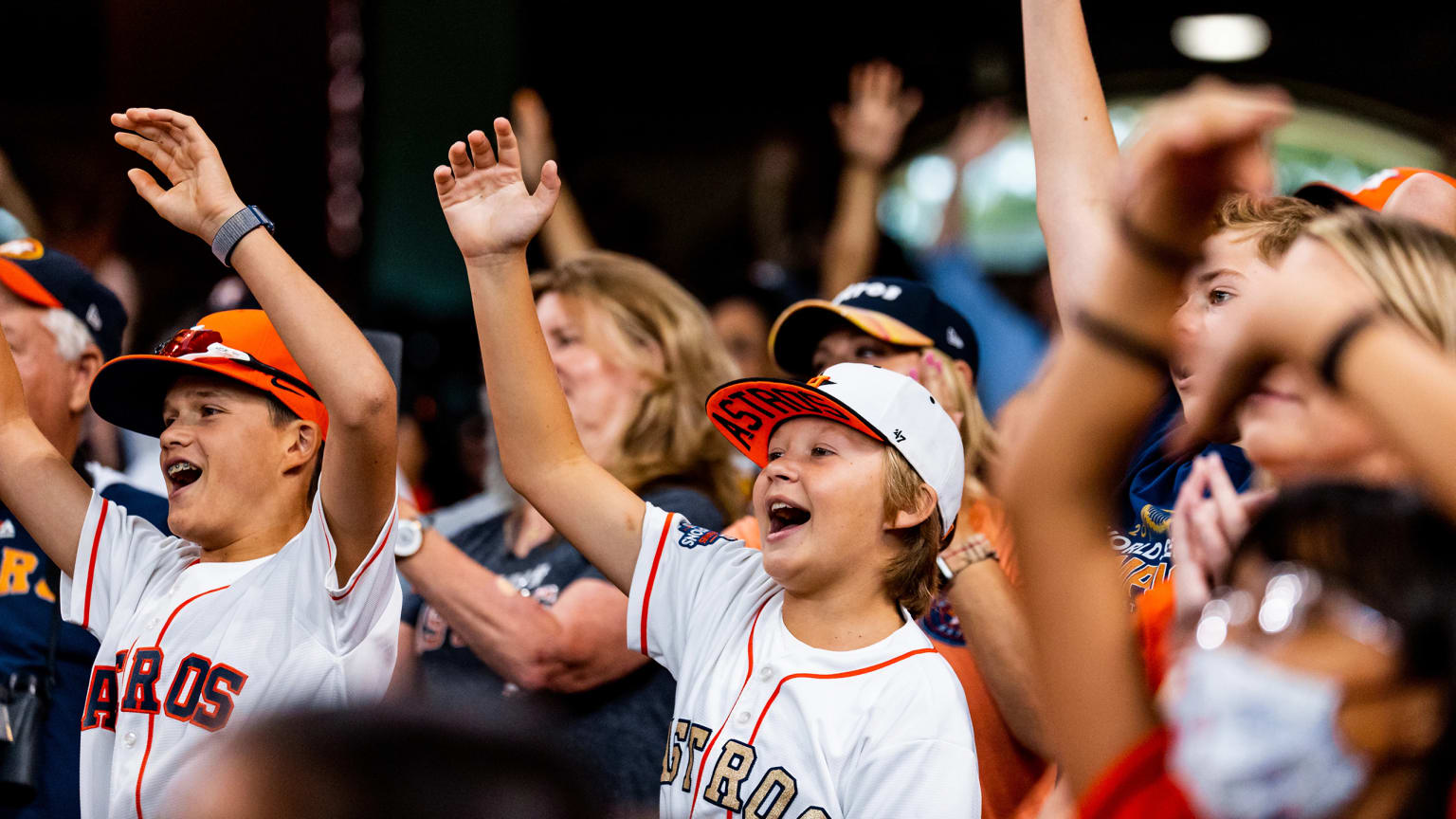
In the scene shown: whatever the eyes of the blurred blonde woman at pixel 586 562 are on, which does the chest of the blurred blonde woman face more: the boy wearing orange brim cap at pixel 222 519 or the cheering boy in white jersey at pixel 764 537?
the boy wearing orange brim cap

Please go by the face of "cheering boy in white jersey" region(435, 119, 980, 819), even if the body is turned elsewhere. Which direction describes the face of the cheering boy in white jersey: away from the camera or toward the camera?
toward the camera

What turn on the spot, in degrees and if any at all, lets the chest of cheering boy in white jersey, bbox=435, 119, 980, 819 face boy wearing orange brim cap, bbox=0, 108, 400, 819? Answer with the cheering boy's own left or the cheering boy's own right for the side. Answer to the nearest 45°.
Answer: approximately 45° to the cheering boy's own right

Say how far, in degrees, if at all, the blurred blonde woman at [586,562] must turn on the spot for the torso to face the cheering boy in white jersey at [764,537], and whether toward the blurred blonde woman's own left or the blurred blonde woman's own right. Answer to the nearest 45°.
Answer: approximately 90° to the blurred blonde woman's own left

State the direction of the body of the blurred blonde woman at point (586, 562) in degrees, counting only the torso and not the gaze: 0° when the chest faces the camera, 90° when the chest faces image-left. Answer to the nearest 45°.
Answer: approximately 45°

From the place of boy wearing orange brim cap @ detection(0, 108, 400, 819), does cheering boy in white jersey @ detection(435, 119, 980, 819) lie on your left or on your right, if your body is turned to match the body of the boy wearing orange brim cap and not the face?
on your left

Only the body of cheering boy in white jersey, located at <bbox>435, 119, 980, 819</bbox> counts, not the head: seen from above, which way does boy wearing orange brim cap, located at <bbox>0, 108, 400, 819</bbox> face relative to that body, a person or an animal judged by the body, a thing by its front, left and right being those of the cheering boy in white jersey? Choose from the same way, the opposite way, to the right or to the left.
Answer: the same way

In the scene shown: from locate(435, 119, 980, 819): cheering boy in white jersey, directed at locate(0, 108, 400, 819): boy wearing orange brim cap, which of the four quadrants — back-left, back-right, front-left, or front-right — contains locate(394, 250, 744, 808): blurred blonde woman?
front-right

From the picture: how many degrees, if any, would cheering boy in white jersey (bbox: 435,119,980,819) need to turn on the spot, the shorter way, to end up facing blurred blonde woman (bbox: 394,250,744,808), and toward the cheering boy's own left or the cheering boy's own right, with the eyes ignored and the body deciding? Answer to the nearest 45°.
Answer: approximately 90° to the cheering boy's own right

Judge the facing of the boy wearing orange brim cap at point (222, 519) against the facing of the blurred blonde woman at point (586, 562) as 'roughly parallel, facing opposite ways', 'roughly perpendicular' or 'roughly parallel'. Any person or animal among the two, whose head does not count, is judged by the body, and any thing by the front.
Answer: roughly parallel

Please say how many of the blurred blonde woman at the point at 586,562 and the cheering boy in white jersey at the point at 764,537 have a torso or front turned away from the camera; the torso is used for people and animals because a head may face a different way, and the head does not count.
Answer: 0

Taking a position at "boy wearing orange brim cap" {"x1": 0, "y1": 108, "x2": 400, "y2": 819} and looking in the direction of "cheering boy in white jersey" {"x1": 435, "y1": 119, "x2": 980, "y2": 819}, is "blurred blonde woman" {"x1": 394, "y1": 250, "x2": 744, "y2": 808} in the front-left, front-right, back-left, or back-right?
front-left

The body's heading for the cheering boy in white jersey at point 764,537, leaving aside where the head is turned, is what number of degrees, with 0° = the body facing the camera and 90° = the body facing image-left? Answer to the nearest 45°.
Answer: approximately 45°

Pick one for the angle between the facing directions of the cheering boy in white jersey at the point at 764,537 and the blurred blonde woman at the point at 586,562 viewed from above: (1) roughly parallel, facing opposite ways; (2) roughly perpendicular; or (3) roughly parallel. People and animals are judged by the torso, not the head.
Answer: roughly parallel

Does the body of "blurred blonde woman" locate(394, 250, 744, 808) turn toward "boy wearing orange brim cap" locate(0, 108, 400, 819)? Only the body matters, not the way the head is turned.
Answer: yes
